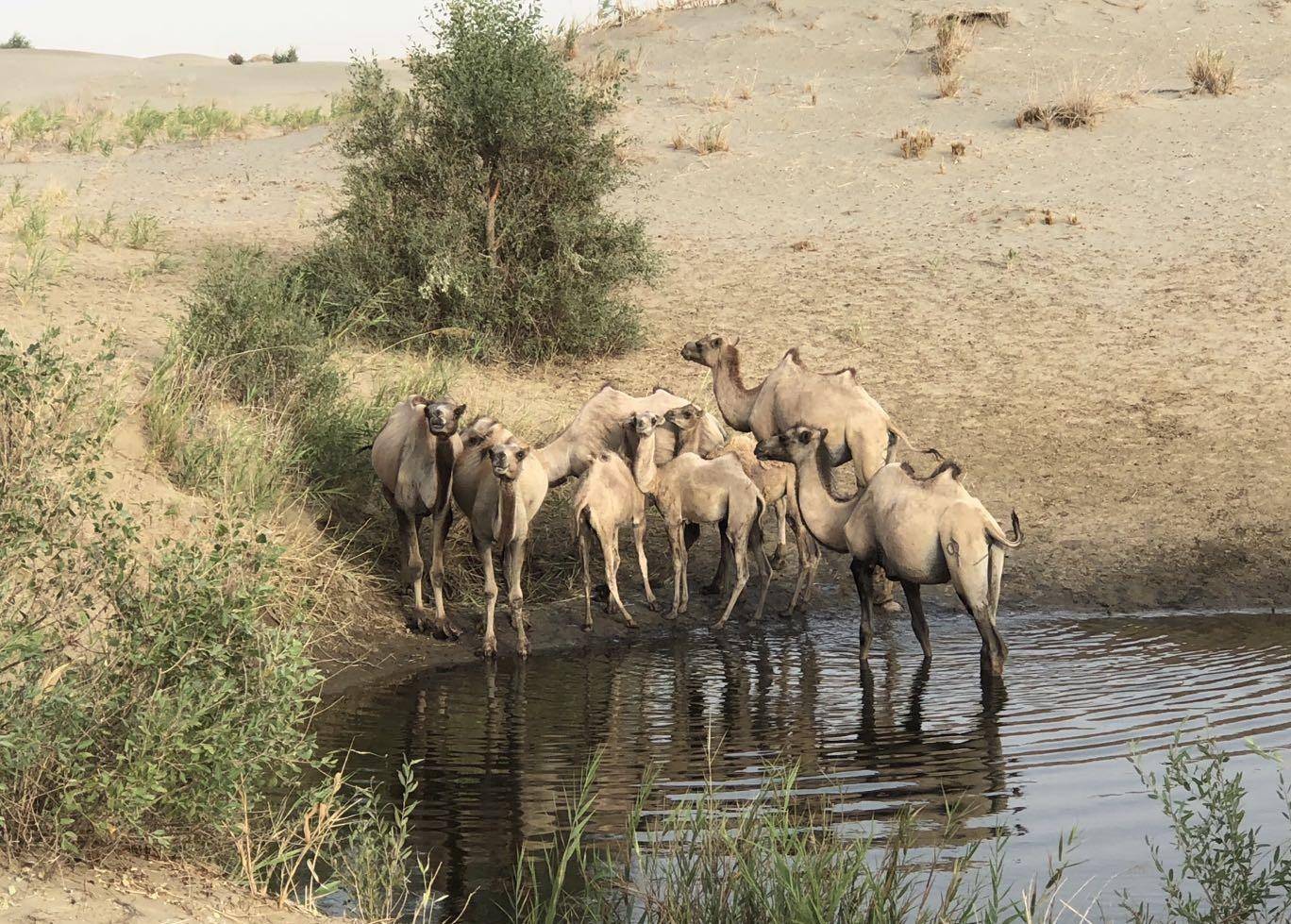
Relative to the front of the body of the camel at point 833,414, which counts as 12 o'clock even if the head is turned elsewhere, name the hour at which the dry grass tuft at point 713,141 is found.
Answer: The dry grass tuft is roughly at 3 o'clock from the camel.

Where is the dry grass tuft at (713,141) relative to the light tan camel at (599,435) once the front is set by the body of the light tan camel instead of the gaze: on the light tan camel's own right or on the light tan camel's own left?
on the light tan camel's own right

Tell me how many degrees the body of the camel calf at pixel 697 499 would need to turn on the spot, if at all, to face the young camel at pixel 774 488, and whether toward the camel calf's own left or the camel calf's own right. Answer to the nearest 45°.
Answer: approximately 135° to the camel calf's own right

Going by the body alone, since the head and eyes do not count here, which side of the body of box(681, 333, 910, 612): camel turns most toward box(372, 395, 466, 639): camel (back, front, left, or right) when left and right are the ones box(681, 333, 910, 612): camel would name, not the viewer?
front

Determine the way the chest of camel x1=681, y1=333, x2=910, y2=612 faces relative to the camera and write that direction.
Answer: to the viewer's left

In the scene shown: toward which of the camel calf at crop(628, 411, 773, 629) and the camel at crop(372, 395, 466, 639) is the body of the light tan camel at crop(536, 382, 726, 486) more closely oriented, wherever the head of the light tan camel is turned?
the camel

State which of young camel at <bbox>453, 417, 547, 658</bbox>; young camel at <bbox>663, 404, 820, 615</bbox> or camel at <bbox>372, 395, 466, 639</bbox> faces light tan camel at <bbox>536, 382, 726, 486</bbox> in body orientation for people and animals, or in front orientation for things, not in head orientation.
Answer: young camel at <bbox>663, 404, 820, 615</bbox>

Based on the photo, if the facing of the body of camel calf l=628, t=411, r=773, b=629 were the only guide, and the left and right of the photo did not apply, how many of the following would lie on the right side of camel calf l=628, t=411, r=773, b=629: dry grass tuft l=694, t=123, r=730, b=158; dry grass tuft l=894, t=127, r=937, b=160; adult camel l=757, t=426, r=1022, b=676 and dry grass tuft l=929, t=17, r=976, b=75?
3

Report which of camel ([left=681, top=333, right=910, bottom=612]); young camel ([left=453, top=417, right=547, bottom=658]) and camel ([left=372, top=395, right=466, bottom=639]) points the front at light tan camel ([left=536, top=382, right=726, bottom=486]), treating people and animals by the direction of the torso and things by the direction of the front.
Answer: camel ([left=681, top=333, right=910, bottom=612])

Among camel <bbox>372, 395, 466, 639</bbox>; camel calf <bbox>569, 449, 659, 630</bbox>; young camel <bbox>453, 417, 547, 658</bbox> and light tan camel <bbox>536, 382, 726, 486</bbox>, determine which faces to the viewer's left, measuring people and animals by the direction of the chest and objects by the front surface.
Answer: the light tan camel

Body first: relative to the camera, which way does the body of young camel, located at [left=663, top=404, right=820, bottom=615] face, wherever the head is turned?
to the viewer's left
